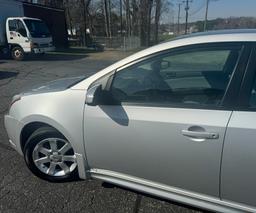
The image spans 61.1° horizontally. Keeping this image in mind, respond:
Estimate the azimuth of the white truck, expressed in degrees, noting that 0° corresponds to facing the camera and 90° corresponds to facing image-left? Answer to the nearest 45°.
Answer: approximately 315°

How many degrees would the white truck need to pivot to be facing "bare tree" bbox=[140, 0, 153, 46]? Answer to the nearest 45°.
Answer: approximately 90° to its left
